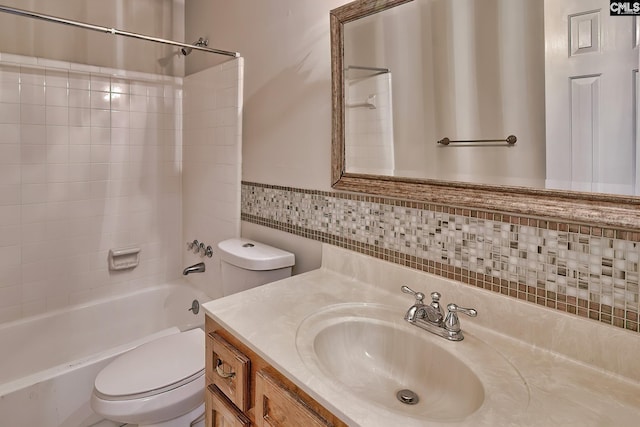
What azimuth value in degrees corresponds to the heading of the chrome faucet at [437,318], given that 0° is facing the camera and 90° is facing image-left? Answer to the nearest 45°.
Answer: approximately 45°

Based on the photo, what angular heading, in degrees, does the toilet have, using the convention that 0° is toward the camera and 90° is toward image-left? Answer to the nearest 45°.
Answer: approximately 45°

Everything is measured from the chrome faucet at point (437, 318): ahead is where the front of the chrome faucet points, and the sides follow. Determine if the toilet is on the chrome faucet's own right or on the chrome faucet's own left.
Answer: on the chrome faucet's own right

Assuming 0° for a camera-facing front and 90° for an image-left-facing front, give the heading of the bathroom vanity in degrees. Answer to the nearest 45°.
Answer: approximately 45°
